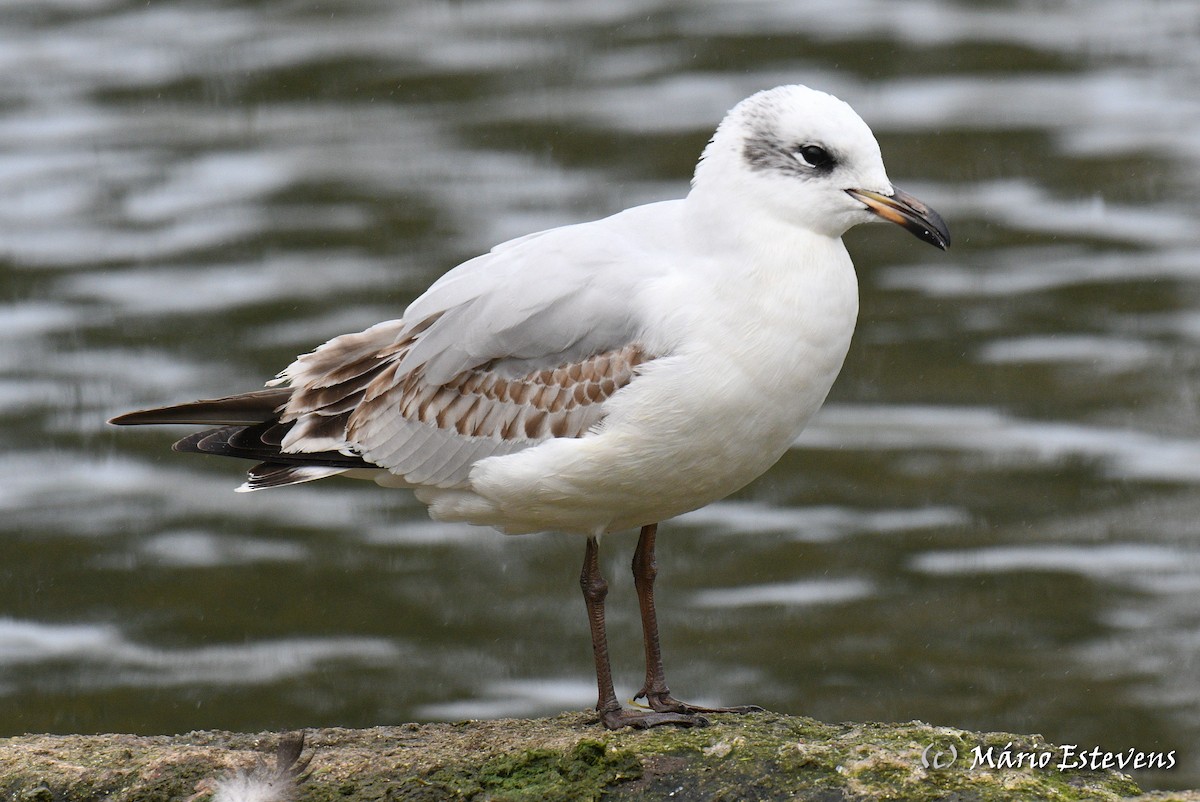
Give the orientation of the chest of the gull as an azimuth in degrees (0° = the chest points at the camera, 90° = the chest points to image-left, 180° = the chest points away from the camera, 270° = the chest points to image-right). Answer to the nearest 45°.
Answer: approximately 270°
